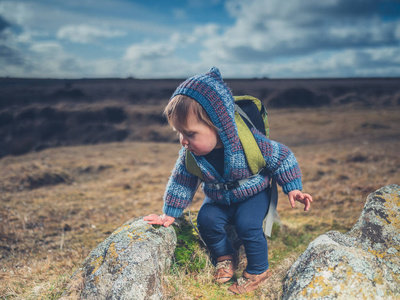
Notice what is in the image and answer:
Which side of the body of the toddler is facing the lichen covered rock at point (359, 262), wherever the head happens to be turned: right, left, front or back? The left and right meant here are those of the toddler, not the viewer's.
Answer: left

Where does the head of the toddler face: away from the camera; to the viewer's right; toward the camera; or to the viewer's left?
to the viewer's left

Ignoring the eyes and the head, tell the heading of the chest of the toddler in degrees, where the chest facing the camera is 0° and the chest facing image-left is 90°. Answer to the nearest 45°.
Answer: approximately 45°

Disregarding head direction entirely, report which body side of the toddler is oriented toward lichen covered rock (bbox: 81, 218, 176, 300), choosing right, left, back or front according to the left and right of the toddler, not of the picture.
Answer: front
